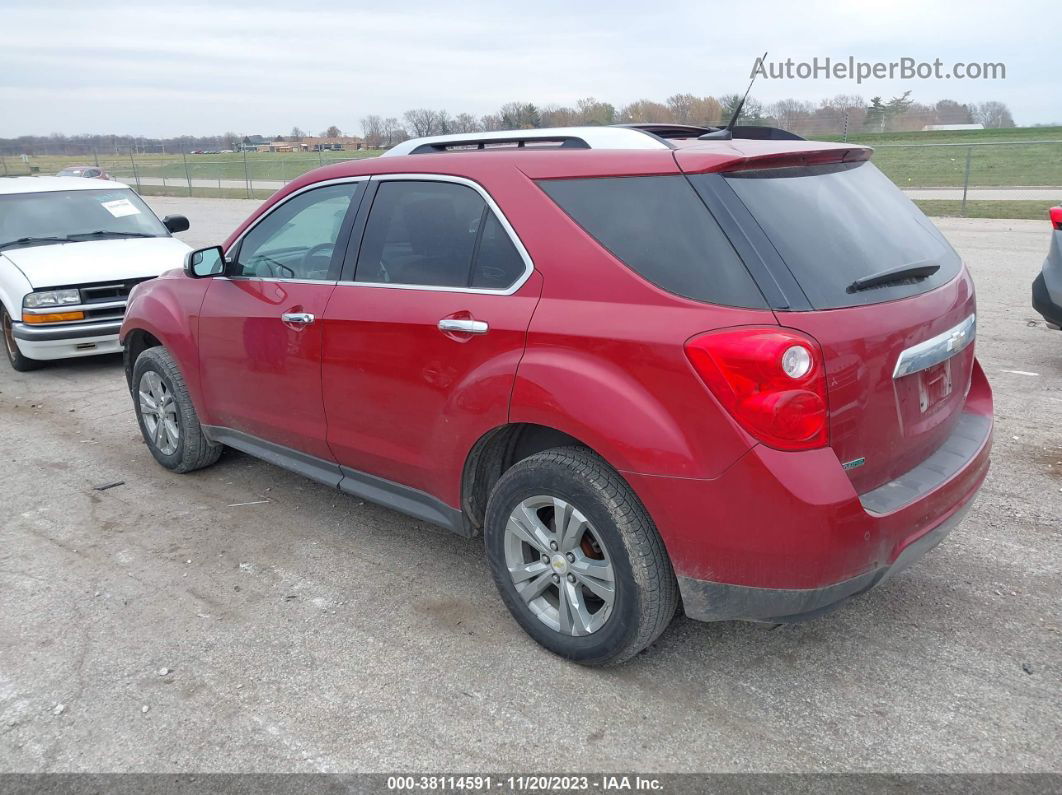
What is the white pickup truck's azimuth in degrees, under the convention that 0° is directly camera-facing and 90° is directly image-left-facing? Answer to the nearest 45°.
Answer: approximately 315°

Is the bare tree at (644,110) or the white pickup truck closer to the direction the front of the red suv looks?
the white pickup truck

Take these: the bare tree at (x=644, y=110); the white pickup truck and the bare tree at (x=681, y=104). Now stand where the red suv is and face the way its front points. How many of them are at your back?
0

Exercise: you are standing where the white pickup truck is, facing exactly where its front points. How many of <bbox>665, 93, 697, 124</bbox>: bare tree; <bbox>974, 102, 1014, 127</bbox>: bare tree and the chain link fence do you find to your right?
0

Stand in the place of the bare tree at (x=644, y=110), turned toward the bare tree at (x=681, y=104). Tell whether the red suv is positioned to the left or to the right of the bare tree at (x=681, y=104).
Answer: right

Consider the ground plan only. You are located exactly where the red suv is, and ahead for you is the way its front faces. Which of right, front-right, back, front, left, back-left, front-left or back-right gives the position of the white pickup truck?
front

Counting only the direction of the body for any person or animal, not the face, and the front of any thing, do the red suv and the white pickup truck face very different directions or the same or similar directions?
very different directions

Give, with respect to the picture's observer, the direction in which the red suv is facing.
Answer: facing away from the viewer and to the left of the viewer

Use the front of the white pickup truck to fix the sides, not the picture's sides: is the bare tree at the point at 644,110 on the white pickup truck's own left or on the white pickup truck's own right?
on the white pickup truck's own left

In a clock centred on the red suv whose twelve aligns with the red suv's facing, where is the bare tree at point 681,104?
The bare tree is roughly at 2 o'clock from the red suv.

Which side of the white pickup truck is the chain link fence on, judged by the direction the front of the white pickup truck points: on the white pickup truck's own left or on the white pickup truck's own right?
on the white pickup truck's own left

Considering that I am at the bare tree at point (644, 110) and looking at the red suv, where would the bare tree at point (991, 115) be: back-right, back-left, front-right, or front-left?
back-left
